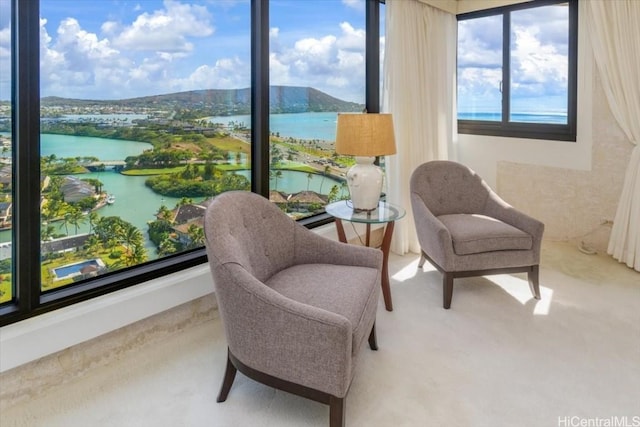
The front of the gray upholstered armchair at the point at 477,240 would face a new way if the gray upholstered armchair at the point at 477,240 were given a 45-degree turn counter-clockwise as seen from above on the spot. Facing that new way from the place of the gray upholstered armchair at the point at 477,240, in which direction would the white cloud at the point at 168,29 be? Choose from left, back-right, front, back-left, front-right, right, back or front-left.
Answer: back-right

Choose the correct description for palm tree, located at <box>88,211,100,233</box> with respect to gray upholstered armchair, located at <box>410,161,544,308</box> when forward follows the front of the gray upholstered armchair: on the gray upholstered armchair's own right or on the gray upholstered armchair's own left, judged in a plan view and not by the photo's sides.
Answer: on the gray upholstered armchair's own right

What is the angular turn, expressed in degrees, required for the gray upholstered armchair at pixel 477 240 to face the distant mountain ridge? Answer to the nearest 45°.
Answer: approximately 90° to its right

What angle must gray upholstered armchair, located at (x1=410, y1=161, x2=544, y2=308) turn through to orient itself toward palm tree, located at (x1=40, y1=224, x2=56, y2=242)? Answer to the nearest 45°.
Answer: approximately 90° to its right

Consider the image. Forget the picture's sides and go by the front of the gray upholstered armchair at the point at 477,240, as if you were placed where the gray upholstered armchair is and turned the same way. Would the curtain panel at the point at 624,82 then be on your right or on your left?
on your left
